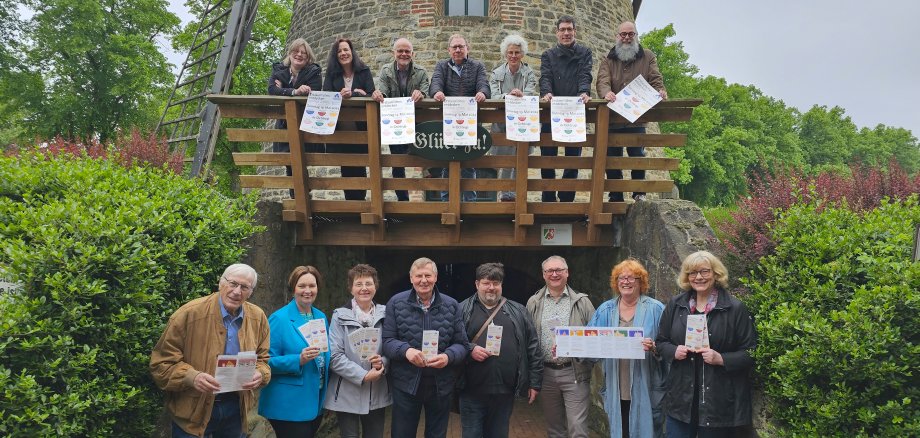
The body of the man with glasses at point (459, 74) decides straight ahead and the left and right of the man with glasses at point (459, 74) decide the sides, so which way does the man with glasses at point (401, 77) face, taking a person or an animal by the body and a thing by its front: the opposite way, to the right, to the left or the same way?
the same way

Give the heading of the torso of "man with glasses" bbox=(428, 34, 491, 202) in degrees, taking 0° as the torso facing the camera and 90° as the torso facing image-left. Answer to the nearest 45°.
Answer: approximately 0°

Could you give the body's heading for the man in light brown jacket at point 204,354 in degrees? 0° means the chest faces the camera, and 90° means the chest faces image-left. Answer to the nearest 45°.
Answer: approximately 315°

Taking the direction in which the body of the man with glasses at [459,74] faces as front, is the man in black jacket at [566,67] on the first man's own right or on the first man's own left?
on the first man's own left

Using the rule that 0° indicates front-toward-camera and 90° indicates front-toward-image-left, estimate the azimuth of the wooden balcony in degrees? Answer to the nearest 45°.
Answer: approximately 0°

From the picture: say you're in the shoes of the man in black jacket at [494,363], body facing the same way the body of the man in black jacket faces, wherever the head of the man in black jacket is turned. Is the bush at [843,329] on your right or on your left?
on your left

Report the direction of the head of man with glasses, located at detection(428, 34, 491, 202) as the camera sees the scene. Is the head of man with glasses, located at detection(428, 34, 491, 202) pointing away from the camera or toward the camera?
toward the camera

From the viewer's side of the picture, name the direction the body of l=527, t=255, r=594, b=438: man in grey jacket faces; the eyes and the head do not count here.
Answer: toward the camera

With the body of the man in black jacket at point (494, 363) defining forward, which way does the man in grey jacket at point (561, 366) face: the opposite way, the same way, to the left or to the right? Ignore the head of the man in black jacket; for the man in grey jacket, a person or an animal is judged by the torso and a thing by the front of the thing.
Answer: the same way

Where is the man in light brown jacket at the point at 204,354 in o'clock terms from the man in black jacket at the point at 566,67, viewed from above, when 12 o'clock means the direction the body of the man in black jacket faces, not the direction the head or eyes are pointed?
The man in light brown jacket is roughly at 1 o'clock from the man in black jacket.

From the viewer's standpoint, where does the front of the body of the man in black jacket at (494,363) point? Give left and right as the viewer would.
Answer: facing the viewer

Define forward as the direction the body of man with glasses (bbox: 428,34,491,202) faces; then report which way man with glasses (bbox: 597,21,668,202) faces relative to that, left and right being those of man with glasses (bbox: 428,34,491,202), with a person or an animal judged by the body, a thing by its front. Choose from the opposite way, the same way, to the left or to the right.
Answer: the same way

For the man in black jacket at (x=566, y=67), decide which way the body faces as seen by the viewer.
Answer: toward the camera

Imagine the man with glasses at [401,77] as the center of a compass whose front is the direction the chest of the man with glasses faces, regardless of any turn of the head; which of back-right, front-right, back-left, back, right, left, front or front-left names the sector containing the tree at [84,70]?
back-right
